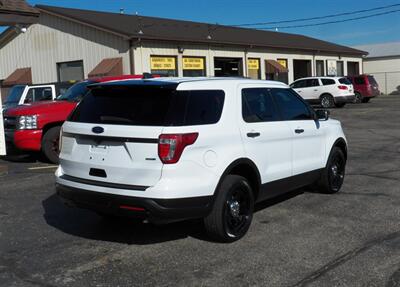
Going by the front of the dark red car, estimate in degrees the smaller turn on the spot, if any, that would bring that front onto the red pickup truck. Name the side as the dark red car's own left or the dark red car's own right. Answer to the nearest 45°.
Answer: approximately 135° to the dark red car's own left

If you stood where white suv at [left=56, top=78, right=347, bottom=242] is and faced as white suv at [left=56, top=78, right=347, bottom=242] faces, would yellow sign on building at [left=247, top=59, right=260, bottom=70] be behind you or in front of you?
in front

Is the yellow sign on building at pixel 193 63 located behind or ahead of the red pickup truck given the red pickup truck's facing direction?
behind

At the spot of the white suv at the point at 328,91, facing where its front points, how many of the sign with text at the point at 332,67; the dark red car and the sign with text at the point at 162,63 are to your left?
1

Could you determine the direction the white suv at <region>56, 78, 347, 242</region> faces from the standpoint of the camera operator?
facing away from the viewer and to the right of the viewer

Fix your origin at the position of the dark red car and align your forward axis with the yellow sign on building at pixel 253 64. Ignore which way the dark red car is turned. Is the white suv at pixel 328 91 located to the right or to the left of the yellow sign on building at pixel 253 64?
left

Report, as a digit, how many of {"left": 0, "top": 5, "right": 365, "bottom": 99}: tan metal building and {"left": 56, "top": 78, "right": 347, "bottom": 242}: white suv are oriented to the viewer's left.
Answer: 0

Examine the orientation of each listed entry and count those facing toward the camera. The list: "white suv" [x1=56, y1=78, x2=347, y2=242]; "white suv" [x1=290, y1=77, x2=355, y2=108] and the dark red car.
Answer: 0

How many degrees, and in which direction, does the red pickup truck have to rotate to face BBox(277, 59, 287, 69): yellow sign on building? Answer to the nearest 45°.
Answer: approximately 180°

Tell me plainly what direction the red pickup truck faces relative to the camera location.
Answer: facing the viewer and to the left of the viewer

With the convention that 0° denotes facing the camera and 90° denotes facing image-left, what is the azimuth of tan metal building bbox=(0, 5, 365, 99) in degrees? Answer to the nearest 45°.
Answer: approximately 315°

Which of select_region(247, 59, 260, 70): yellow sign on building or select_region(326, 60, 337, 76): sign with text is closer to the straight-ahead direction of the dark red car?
the sign with text

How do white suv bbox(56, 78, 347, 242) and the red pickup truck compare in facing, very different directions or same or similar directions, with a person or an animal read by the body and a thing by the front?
very different directions
